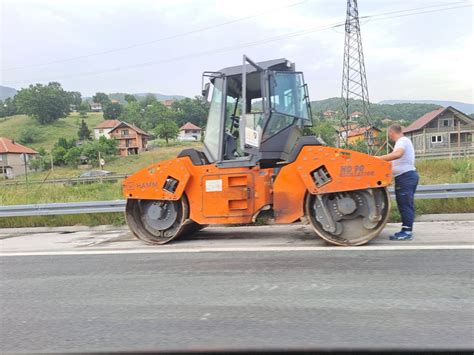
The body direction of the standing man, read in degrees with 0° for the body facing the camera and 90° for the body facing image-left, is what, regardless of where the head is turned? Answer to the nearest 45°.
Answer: approximately 90°

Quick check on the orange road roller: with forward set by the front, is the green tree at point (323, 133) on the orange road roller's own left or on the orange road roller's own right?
on the orange road roller's own right

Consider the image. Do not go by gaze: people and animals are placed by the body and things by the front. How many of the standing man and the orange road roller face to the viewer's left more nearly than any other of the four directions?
2

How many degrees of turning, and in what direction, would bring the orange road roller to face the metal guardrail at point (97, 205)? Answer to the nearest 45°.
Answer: approximately 45° to its right

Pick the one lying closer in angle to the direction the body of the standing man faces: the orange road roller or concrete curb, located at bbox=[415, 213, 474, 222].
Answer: the orange road roller

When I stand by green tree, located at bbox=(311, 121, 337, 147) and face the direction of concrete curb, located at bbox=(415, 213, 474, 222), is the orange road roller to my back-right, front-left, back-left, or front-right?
front-right

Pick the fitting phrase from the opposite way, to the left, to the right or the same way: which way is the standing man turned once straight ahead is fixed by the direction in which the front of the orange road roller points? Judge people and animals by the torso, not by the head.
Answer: the same way

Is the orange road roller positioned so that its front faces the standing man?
no

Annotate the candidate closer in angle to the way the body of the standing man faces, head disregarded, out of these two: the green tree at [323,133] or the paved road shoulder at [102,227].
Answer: the paved road shoulder

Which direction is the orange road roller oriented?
to the viewer's left

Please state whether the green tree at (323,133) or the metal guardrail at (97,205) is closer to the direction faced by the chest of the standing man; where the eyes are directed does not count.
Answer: the metal guardrail

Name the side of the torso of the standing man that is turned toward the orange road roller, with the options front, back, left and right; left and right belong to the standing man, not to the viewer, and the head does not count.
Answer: front
